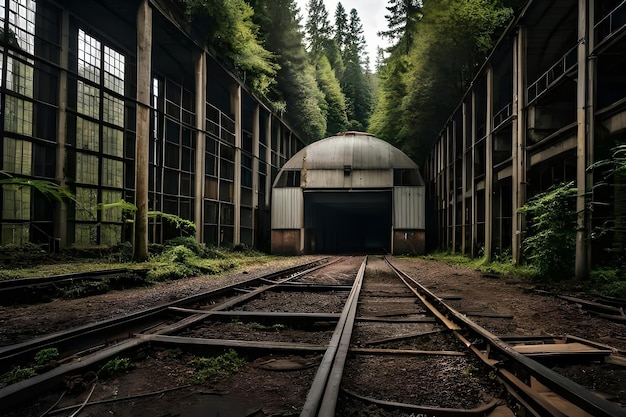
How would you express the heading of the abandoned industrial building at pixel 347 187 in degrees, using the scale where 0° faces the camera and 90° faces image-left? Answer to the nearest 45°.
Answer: approximately 0°

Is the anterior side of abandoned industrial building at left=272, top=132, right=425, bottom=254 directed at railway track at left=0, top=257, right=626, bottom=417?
yes

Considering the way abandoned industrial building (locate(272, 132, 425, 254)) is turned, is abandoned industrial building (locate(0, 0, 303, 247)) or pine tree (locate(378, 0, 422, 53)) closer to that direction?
the abandoned industrial building

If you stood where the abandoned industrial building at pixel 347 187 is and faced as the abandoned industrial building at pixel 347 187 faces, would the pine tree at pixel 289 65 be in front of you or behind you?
behind

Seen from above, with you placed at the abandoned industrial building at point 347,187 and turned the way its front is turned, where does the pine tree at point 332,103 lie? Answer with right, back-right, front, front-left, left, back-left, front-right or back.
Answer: back

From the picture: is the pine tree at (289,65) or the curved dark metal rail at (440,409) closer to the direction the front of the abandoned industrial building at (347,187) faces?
the curved dark metal rail

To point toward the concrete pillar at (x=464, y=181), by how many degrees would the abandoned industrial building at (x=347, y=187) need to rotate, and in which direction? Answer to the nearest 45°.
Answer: approximately 45° to its left

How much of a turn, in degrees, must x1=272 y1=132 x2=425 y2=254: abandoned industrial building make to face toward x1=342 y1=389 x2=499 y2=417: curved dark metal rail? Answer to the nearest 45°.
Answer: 0° — it already faces it

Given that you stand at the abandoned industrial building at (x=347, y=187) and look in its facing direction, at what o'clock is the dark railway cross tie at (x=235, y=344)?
The dark railway cross tie is roughly at 12 o'clock from the abandoned industrial building.

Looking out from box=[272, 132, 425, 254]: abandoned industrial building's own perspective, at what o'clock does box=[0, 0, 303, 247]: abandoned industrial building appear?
box=[0, 0, 303, 247]: abandoned industrial building is roughly at 1 o'clock from box=[272, 132, 425, 254]: abandoned industrial building.
